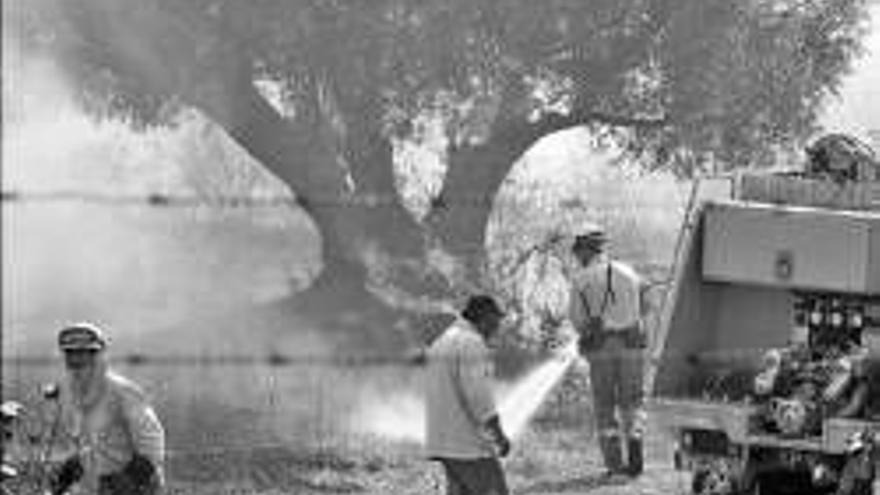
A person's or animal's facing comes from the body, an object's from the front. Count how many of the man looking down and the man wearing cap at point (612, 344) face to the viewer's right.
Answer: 1

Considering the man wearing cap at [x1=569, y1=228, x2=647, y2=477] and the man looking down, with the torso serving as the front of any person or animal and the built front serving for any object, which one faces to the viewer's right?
the man looking down

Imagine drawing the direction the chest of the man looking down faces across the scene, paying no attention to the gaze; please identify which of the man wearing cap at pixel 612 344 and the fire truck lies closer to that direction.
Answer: the fire truck

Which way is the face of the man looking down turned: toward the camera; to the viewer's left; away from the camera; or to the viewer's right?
to the viewer's right

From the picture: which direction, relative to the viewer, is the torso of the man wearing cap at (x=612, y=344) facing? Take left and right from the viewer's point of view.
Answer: facing away from the viewer and to the left of the viewer

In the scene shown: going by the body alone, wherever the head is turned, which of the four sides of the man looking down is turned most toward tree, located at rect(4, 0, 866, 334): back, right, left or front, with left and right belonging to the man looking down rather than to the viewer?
left

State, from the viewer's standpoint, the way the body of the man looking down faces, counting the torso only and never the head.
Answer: to the viewer's right

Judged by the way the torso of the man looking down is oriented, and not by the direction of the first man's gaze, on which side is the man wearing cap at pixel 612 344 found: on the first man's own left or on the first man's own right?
on the first man's own left
